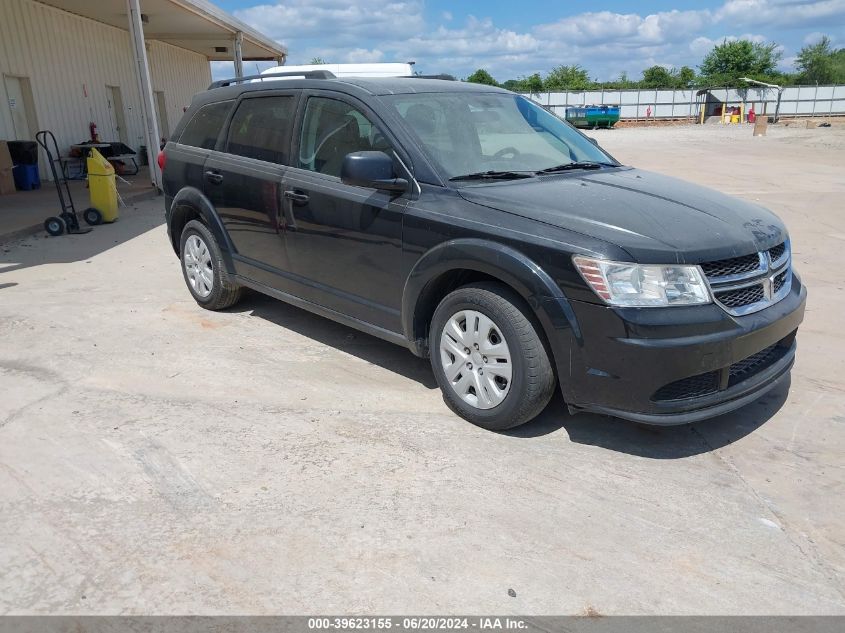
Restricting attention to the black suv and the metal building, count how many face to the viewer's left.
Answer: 0

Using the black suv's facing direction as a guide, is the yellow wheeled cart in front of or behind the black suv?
behind

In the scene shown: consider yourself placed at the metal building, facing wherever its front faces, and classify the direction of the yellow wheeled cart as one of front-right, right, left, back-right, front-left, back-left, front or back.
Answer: front-right

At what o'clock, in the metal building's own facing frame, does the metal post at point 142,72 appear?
The metal post is roughly at 1 o'clock from the metal building.

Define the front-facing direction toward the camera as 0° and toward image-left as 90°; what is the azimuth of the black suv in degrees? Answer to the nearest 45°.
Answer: approximately 315°

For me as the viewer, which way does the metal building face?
facing the viewer and to the right of the viewer

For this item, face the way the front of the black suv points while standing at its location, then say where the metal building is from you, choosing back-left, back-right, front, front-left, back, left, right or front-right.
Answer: back

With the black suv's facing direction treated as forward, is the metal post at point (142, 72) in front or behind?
behind
